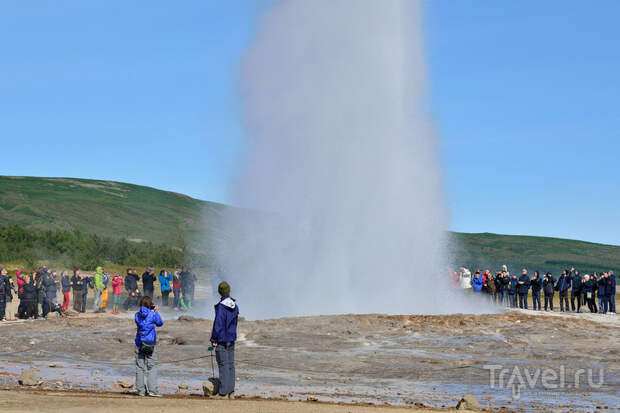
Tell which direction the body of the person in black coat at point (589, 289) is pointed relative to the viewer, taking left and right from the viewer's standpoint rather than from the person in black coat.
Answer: facing the viewer and to the left of the viewer

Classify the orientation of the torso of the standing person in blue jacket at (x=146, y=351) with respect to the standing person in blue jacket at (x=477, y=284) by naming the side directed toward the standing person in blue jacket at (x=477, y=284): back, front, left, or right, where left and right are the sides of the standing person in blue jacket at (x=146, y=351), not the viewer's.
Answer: front

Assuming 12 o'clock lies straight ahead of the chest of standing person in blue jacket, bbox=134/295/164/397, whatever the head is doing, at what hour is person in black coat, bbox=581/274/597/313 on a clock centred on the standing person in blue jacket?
The person in black coat is roughly at 12 o'clock from the standing person in blue jacket.

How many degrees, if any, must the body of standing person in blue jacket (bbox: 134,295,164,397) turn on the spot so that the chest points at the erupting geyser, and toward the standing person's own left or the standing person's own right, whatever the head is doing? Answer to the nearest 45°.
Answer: approximately 45° to the standing person's own left

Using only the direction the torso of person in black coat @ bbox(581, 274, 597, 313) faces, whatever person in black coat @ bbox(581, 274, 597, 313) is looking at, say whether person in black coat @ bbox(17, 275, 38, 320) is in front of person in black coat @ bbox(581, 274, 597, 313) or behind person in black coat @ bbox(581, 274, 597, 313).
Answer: in front

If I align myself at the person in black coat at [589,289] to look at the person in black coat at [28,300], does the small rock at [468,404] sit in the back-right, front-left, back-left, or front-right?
front-left

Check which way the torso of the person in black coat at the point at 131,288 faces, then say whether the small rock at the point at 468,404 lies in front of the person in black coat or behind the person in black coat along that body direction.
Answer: in front

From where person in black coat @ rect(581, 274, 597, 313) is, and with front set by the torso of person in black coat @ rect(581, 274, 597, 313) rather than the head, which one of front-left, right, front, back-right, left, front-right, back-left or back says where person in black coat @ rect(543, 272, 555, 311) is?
front-right

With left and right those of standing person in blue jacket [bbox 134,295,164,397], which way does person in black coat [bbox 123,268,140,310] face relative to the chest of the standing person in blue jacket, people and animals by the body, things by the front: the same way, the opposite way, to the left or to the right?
to the right

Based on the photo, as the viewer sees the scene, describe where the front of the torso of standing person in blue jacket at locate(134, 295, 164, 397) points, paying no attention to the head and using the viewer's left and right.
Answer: facing away from the viewer and to the right of the viewer

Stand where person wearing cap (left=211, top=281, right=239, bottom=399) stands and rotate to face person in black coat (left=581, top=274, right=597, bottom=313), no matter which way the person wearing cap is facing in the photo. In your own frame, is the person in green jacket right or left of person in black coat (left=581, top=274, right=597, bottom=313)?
left

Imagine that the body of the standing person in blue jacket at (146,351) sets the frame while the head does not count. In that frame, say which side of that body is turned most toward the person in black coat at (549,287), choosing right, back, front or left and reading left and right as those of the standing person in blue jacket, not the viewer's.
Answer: front

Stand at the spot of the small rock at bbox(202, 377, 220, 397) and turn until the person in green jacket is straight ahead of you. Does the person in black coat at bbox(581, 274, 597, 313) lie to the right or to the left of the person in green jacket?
right

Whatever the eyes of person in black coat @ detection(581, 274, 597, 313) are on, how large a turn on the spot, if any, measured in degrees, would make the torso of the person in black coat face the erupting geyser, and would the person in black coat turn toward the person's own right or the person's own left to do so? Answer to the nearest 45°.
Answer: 0° — they already face it

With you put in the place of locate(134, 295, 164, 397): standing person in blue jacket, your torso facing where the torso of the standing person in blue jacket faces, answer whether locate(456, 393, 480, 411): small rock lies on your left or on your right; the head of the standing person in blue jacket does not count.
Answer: on your right

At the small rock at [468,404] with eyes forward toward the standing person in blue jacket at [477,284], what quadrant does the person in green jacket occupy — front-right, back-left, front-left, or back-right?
front-left

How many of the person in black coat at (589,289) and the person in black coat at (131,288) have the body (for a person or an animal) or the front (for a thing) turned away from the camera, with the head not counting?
0

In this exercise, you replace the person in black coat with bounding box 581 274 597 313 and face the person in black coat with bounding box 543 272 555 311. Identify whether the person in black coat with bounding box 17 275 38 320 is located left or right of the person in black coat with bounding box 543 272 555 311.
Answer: left
